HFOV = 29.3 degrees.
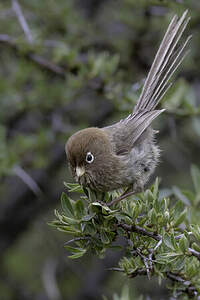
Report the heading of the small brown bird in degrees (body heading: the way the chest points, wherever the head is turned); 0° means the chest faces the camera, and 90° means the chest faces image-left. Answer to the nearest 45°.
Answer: approximately 45°
